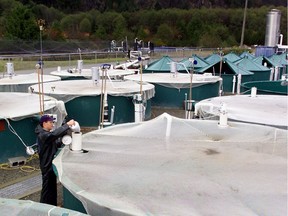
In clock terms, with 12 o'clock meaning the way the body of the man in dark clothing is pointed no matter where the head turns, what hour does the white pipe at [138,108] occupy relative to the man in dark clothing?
The white pipe is roughly at 10 o'clock from the man in dark clothing.

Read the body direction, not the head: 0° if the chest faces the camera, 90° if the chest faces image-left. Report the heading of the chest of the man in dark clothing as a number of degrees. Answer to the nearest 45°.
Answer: approximately 270°

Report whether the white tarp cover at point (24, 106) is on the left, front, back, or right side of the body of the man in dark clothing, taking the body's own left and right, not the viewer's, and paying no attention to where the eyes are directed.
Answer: left

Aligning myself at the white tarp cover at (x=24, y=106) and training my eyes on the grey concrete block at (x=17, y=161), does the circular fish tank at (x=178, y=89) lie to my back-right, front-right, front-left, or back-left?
back-left

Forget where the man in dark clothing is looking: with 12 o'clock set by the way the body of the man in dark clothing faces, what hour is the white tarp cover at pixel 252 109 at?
The white tarp cover is roughly at 11 o'clock from the man in dark clothing.

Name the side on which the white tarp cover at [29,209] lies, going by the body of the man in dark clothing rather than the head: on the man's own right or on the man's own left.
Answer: on the man's own right

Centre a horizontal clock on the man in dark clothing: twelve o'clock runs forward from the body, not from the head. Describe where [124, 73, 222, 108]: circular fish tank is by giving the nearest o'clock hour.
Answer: The circular fish tank is roughly at 10 o'clock from the man in dark clothing.

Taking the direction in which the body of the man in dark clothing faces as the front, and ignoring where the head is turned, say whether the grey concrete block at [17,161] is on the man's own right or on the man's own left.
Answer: on the man's own left
